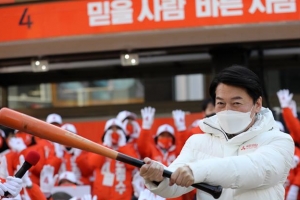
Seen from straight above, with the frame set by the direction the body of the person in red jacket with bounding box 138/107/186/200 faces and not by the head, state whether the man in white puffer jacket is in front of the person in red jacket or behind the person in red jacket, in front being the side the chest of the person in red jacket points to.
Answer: in front

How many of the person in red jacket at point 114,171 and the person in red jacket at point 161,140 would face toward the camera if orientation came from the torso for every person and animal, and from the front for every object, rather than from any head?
2

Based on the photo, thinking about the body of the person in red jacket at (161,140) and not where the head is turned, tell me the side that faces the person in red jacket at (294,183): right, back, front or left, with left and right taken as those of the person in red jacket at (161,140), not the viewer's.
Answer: left

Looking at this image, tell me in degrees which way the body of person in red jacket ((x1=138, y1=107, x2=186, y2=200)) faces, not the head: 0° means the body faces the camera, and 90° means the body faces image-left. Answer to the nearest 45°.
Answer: approximately 0°

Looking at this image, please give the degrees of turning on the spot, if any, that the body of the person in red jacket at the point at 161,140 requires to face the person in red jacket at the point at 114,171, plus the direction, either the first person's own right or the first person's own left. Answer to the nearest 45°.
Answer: approximately 90° to the first person's own right

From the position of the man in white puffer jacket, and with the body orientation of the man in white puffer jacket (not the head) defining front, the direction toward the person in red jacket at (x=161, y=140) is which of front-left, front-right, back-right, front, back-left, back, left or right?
back-right

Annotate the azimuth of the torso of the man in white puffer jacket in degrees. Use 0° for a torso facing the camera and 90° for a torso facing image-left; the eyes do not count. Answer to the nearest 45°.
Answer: approximately 45°

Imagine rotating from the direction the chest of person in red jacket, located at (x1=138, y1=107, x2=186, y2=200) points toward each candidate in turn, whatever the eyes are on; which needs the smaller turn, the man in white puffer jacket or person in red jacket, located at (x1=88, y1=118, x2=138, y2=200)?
the man in white puffer jacket

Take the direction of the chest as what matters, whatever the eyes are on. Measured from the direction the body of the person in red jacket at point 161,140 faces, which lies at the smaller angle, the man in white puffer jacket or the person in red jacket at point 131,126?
the man in white puffer jacket

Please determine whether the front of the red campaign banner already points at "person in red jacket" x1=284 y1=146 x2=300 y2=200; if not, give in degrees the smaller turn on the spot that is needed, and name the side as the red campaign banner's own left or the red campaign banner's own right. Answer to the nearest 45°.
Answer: approximately 45° to the red campaign banner's own left

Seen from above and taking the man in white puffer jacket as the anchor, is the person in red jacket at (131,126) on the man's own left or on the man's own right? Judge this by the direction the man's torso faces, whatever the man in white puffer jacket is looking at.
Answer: on the man's own right
